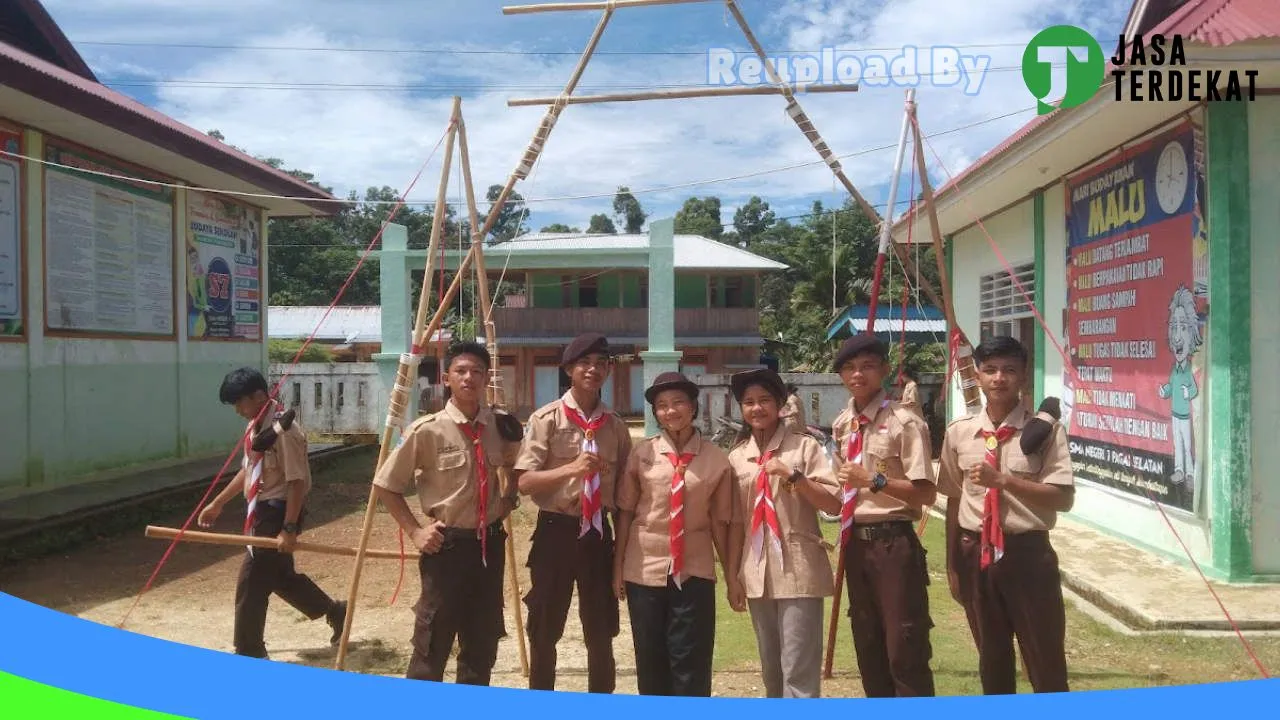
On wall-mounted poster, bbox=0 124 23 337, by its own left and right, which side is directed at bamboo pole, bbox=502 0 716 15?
front

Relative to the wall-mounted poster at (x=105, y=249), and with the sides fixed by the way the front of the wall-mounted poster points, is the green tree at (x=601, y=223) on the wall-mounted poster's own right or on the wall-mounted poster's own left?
on the wall-mounted poster's own left

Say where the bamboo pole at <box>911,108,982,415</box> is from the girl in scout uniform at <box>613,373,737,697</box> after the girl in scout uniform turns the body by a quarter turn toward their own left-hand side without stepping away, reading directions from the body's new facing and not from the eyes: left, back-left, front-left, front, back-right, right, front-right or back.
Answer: front-left

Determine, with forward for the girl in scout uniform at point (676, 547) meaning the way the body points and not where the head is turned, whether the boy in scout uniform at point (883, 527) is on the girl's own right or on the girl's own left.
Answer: on the girl's own left

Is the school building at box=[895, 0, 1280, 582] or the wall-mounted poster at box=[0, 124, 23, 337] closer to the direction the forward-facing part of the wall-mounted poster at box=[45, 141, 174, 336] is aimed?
the school building

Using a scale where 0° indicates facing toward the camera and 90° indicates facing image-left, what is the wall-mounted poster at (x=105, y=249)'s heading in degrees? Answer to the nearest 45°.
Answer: approximately 315°
